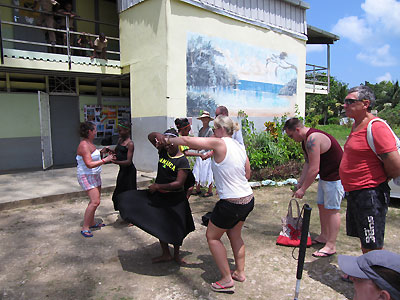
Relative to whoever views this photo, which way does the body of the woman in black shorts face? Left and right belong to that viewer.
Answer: facing away from the viewer and to the left of the viewer

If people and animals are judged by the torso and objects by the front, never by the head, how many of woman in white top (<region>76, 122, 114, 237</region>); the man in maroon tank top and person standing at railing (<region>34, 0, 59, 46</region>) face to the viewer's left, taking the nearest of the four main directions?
1

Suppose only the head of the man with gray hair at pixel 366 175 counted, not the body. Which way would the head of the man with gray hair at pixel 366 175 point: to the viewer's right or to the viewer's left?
to the viewer's left

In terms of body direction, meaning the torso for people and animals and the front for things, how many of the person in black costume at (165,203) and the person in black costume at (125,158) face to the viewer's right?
0

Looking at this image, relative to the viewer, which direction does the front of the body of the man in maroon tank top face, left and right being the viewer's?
facing to the left of the viewer

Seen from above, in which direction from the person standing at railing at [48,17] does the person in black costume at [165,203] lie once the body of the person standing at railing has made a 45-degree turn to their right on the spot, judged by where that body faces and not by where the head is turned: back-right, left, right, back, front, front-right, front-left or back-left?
front-left

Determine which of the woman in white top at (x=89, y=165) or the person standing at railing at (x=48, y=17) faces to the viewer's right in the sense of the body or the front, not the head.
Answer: the woman in white top

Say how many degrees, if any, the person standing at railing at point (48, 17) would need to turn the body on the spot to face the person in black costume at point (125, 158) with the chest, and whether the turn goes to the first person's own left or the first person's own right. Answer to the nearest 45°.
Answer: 0° — they already face them

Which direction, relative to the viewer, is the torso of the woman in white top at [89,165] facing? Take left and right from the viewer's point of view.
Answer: facing to the right of the viewer

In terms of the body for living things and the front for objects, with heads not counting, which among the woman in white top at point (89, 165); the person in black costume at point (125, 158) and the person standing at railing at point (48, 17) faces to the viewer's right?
the woman in white top

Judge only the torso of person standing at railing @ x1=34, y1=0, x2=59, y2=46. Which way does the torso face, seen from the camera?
toward the camera

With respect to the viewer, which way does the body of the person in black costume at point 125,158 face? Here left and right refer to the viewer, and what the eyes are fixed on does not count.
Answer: facing the viewer and to the left of the viewer

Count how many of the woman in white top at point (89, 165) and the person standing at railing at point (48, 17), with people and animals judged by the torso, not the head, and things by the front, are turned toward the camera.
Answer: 1

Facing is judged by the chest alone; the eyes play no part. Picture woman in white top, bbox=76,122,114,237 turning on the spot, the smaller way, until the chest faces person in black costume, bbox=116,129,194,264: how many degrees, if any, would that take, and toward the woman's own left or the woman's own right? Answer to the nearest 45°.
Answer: approximately 45° to the woman's own right

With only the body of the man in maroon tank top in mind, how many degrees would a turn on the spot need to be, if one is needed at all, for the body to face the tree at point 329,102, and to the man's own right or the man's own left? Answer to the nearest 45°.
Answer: approximately 90° to the man's own right

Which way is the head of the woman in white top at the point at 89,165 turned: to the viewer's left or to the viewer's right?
to the viewer's right

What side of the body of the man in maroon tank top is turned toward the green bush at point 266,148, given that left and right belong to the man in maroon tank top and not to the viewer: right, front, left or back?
right

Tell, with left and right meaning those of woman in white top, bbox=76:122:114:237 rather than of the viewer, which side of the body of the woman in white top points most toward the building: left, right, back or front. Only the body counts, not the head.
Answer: left
